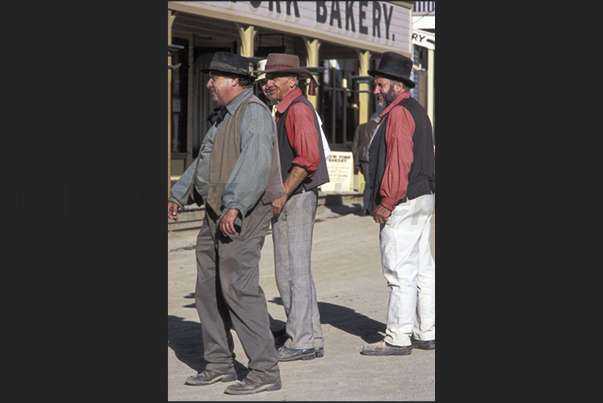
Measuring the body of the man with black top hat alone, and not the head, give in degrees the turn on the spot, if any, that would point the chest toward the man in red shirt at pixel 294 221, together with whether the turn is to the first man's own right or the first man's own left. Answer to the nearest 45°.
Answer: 0° — they already face them

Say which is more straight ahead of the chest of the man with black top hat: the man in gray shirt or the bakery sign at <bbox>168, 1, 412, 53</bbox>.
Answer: the man in gray shirt

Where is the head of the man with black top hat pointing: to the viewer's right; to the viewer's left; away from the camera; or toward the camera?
to the viewer's left

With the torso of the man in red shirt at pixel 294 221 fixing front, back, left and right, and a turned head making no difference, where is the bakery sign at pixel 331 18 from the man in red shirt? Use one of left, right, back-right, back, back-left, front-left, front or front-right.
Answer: right

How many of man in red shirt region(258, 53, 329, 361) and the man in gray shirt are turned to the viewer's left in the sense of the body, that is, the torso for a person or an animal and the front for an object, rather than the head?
2

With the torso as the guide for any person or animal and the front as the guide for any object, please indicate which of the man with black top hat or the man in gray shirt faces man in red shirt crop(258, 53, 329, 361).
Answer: the man with black top hat

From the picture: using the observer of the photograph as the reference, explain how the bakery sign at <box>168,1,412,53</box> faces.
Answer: facing the viewer and to the right of the viewer

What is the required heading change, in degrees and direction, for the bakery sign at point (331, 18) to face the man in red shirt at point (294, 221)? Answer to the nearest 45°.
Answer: approximately 45° to its right

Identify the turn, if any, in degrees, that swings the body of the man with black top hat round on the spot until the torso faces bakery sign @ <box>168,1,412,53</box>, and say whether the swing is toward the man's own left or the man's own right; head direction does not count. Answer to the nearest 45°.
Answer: approximately 90° to the man's own right

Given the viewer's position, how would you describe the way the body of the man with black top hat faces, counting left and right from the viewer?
facing to the left of the viewer

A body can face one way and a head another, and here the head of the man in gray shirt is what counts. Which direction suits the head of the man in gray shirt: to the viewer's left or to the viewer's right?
to the viewer's left

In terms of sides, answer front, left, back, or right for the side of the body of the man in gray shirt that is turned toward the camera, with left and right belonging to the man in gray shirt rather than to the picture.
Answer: left
